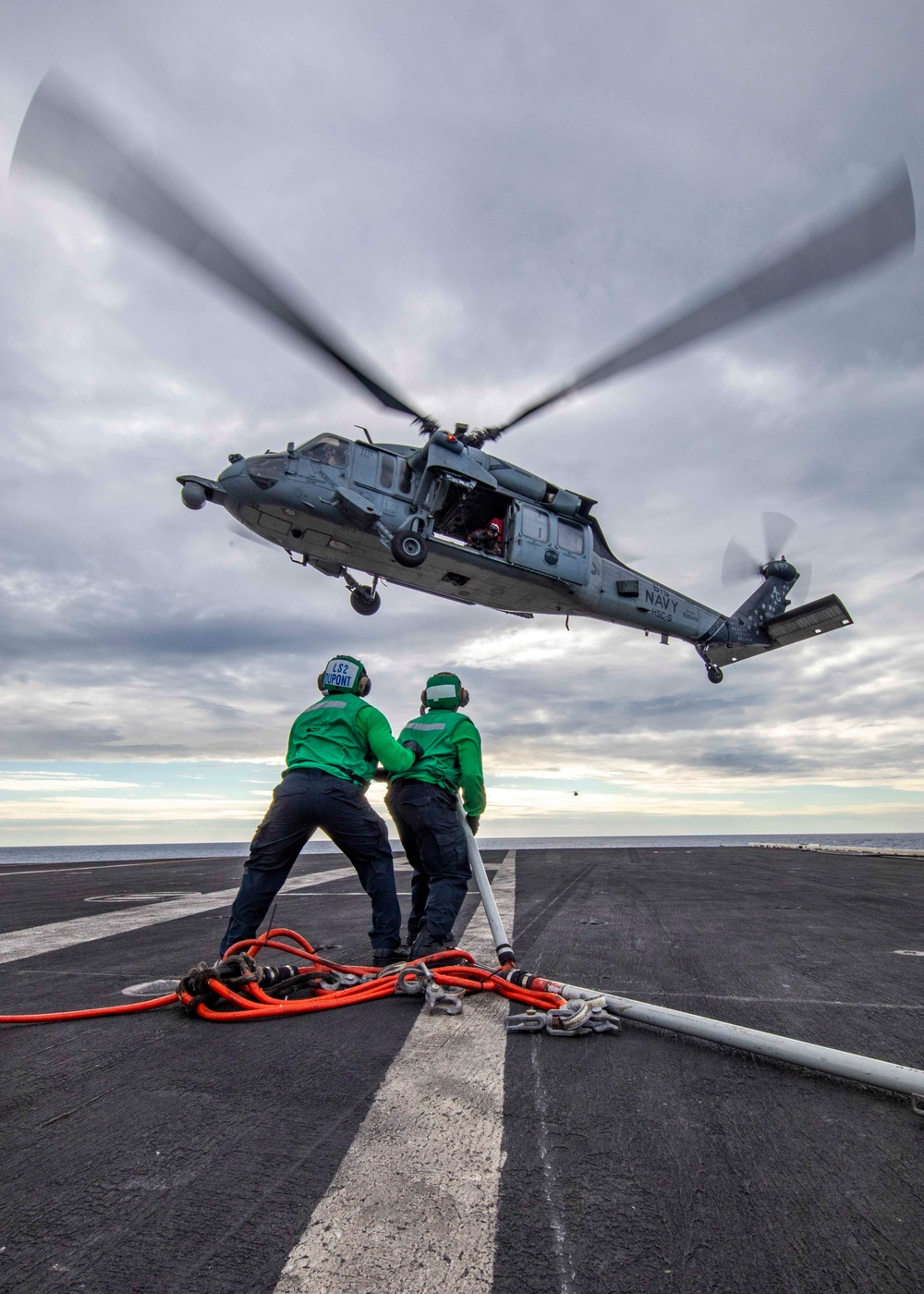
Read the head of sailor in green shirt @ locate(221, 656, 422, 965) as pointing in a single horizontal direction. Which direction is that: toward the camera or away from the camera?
away from the camera

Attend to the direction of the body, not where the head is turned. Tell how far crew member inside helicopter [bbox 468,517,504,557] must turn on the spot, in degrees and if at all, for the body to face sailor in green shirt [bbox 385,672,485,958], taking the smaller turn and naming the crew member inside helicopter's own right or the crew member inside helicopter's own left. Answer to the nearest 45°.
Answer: approximately 45° to the crew member inside helicopter's own left

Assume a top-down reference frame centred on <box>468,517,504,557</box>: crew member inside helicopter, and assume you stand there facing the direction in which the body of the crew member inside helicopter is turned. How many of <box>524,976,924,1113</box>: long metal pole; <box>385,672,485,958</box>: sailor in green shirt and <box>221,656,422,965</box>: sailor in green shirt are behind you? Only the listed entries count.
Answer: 0

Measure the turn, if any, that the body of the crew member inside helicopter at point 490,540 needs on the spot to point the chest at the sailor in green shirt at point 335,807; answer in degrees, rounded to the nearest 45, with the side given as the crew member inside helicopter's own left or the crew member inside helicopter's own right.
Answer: approximately 45° to the crew member inside helicopter's own left

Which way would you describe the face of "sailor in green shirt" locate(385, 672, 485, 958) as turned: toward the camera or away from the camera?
away from the camera

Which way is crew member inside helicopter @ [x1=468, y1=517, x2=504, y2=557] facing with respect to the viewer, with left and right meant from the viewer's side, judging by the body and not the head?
facing the viewer and to the left of the viewer

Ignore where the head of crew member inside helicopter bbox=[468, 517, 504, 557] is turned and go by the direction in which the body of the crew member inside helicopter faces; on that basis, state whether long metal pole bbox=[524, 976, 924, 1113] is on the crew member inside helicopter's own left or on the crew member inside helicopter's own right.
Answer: on the crew member inside helicopter's own left
